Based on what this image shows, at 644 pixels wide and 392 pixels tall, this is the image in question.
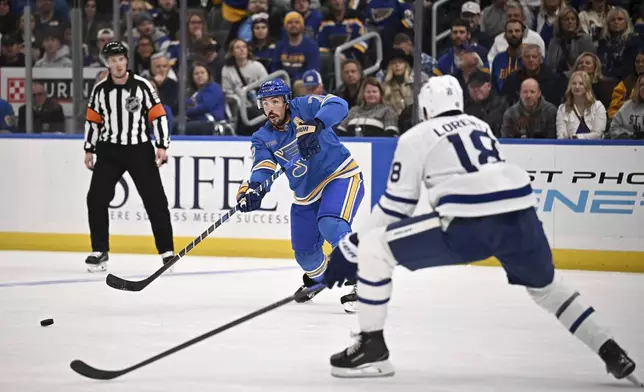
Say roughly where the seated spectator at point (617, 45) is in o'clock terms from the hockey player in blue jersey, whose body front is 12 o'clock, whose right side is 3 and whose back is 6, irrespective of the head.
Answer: The seated spectator is roughly at 6 o'clock from the hockey player in blue jersey.

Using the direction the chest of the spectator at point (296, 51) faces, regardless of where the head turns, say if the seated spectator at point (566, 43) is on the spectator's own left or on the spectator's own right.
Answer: on the spectator's own left

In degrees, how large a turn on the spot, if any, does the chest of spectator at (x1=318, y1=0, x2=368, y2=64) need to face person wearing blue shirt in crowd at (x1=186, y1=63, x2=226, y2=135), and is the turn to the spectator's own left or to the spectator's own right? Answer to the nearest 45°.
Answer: approximately 45° to the spectator's own right

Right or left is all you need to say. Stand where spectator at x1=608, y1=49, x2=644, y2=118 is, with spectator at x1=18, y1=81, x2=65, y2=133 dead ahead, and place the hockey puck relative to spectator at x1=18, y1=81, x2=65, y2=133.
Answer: left

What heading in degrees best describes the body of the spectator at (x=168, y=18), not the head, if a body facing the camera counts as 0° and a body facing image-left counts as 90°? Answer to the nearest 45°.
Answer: approximately 0°

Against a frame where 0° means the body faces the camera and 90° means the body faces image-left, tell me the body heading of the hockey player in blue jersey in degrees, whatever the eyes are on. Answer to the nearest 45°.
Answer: approximately 45°

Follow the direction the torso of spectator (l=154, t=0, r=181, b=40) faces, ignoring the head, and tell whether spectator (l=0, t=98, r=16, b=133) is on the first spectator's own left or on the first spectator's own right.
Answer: on the first spectator's own right
